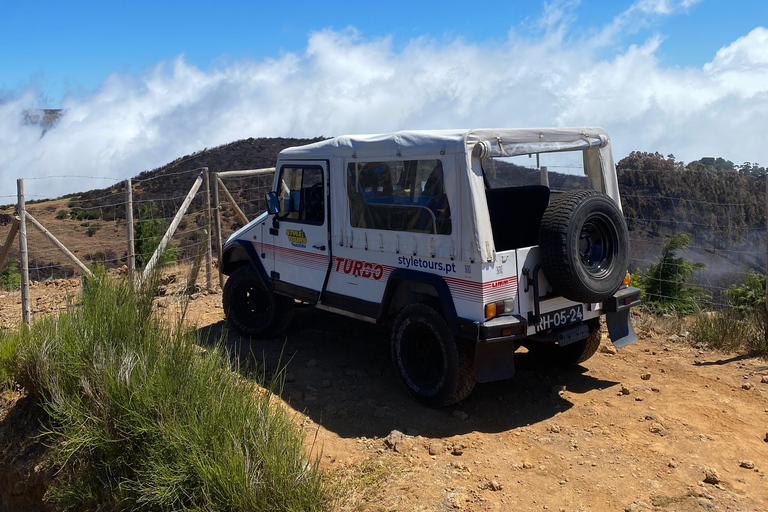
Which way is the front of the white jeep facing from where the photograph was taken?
facing away from the viewer and to the left of the viewer

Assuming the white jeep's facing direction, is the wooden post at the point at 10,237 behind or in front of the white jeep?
in front

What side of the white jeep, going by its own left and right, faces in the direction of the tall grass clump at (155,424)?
left

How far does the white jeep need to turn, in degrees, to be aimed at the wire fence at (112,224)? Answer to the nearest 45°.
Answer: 0° — it already faces it

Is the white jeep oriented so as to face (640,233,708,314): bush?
no

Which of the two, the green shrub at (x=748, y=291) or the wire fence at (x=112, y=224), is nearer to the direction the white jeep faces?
the wire fence

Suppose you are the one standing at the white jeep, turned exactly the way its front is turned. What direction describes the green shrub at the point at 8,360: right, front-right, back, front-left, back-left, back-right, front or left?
front-left

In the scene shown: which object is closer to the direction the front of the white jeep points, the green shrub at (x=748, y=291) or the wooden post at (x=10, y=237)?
the wooden post

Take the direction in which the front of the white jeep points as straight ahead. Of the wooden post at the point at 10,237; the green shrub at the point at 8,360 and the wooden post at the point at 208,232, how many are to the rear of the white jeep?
0

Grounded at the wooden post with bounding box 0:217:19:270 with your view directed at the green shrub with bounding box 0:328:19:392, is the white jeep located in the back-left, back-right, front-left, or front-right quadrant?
front-left

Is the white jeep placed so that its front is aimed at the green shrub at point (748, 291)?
no

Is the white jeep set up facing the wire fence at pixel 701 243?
no

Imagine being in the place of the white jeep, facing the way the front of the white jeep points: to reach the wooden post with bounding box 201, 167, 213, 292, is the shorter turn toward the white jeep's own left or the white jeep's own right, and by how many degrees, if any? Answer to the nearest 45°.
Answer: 0° — it already faces it
